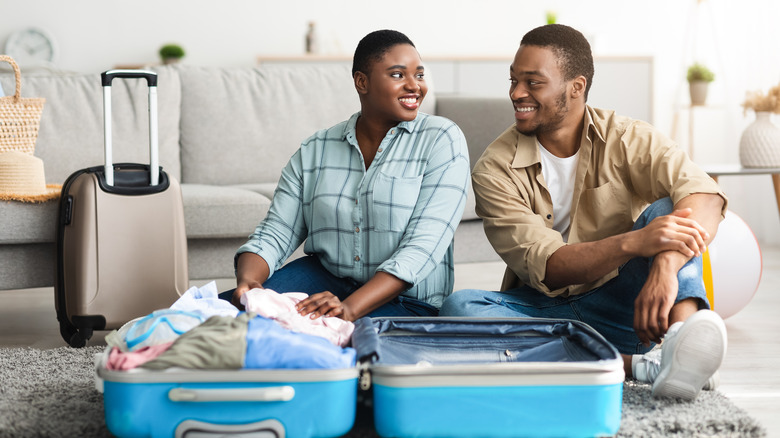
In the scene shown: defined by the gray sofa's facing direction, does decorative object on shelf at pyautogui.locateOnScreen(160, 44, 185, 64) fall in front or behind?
behind

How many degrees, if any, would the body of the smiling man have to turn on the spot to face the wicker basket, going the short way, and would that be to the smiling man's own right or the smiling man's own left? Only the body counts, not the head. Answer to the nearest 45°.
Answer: approximately 90° to the smiling man's own right

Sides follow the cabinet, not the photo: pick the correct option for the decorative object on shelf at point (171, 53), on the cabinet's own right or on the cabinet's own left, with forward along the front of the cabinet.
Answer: on the cabinet's own right

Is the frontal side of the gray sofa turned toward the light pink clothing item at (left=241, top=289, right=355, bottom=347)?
yes

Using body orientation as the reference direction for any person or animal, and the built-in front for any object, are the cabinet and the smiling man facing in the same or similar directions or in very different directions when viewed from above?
same or similar directions

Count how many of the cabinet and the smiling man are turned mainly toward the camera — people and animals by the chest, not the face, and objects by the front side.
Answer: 2

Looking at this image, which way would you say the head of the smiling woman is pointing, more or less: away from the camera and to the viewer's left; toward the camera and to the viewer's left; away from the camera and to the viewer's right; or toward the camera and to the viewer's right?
toward the camera and to the viewer's right

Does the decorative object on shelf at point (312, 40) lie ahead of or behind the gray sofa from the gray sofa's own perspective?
behind

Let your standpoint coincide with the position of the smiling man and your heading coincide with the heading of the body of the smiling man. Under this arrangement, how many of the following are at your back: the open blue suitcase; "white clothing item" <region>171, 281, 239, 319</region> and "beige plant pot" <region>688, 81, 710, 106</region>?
1

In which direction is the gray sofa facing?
toward the camera

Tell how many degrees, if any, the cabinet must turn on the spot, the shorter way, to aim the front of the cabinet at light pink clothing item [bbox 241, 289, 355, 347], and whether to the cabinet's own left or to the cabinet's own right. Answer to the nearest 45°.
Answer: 0° — it already faces it

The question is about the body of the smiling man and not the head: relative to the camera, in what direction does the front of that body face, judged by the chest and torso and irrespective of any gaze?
toward the camera

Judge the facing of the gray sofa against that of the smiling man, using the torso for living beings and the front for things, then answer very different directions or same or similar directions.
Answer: same or similar directions

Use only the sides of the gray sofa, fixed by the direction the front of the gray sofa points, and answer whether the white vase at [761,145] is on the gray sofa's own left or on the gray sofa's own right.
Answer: on the gray sofa's own left

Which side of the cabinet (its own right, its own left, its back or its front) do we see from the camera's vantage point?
front

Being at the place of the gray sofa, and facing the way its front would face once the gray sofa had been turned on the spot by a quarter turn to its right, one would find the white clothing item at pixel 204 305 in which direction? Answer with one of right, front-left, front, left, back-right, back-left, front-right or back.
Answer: left
